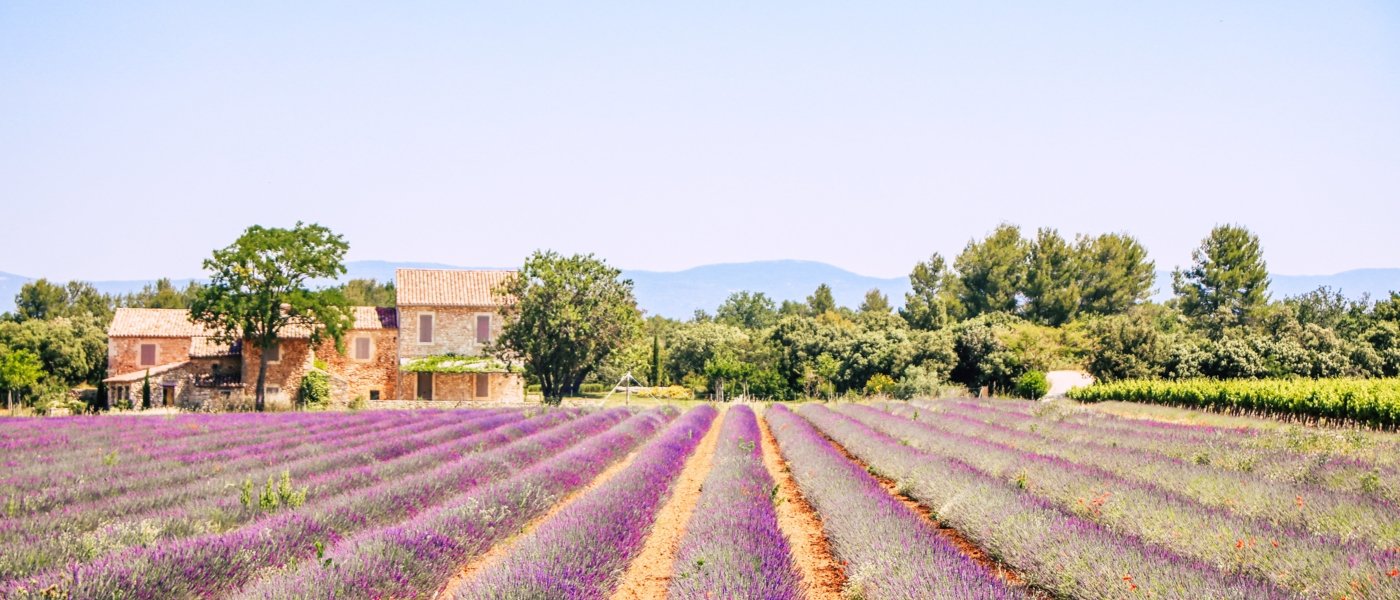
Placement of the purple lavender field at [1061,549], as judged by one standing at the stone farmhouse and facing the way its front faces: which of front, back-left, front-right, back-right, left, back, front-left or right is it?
front

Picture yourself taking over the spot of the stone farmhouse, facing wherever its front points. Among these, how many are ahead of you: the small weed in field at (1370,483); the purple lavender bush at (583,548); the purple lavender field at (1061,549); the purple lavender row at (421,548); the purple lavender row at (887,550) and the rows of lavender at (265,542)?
6

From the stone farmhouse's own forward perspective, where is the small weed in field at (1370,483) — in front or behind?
in front

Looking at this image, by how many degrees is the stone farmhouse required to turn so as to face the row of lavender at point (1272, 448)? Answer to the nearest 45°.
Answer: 0° — it already faces it

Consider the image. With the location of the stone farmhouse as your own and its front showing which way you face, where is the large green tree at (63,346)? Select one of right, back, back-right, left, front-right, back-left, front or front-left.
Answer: back-right

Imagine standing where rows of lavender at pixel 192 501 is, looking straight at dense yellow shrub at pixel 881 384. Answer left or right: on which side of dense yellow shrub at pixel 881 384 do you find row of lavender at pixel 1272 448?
right

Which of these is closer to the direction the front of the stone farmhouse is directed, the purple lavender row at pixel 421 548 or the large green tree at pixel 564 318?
the purple lavender row

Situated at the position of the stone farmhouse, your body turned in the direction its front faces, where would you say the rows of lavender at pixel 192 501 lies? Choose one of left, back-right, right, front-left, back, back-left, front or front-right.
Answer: front

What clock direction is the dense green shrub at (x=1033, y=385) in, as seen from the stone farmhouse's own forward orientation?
The dense green shrub is roughly at 10 o'clock from the stone farmhouse.

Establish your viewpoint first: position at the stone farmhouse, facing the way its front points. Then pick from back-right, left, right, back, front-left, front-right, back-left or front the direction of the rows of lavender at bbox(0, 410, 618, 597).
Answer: front

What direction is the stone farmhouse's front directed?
toward the camera

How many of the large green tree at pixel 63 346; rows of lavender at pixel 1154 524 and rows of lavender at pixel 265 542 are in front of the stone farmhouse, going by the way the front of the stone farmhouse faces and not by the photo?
2

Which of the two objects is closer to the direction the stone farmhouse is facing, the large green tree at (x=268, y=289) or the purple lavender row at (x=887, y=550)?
the purple lavender row

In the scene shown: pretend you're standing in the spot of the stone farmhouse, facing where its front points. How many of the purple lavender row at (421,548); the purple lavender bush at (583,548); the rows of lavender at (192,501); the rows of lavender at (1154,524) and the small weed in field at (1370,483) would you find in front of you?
5

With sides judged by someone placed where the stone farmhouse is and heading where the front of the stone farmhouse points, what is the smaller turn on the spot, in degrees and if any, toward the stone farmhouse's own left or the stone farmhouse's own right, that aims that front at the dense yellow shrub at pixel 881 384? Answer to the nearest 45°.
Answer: approximately 90° to the stone farmhouse's own left

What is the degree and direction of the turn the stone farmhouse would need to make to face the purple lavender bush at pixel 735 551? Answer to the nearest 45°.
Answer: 0° — it already faces it

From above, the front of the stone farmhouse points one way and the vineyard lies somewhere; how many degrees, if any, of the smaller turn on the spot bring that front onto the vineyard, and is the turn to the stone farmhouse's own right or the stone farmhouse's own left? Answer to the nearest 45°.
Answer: approximately 45° to the stone farmhouse's own left
